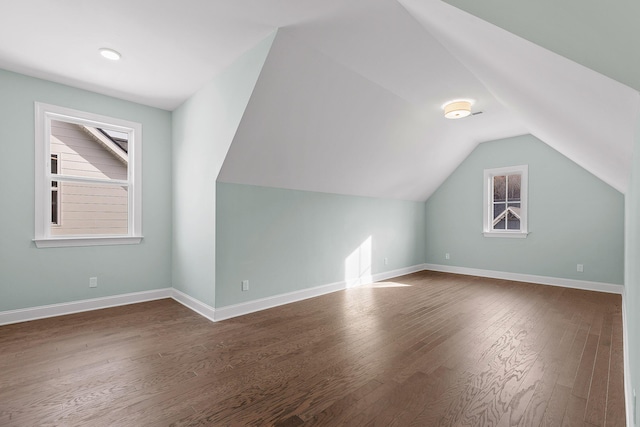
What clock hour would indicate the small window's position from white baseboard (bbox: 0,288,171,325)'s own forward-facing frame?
The small window is roughly at 11 o'clock from the white baseboard.

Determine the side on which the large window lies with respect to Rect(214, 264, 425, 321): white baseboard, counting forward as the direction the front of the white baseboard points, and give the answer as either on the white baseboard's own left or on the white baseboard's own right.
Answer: on the white baseboard's own right

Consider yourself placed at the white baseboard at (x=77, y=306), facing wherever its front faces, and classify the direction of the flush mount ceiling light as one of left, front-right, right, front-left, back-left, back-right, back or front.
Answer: front

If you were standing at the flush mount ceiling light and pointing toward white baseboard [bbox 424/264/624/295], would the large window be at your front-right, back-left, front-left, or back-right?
back-left

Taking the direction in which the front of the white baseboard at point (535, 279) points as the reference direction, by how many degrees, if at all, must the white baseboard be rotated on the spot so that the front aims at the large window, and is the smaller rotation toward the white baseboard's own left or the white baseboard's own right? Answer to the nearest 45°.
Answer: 0° — it already faces it

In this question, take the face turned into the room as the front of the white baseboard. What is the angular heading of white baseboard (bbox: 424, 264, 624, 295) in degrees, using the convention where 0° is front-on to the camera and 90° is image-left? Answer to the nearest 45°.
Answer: approximately 45°

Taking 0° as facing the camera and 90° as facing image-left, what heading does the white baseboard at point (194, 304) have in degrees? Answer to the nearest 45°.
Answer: approximately 45°

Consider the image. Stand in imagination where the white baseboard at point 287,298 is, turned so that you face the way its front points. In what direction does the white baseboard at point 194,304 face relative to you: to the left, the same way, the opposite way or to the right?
to the right

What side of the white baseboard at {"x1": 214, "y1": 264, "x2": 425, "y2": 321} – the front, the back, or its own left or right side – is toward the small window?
left

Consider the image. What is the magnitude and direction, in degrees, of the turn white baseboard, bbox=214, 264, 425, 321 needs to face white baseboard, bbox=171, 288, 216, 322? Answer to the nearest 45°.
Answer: approximately 135° to its right

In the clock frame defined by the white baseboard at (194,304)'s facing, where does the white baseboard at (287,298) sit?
the white baseboard at (287,298) is roughly at 8 o'clock from the white baseboard at (194,304).

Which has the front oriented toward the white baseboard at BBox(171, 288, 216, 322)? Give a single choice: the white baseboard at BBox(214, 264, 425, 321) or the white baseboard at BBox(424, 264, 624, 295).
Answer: the white baseboard at BBox(424, 264, 624, 295)
